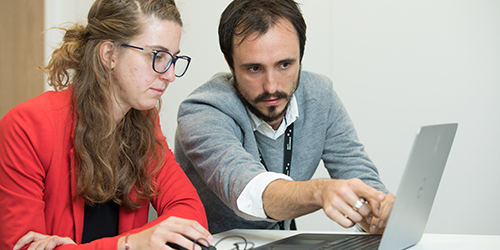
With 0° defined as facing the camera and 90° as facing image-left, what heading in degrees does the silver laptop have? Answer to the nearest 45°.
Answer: approximately 90°

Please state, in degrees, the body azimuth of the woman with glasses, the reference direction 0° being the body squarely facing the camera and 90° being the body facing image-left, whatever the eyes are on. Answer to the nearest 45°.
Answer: approximately 315°

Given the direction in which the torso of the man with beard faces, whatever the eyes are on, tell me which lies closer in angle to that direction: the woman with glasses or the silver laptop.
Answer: the silver laptop

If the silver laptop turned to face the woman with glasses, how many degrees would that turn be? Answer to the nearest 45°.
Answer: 0° — it already faces them

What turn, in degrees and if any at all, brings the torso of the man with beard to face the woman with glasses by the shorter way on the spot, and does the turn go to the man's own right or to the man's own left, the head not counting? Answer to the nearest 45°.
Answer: approximately 90° to the man's own right

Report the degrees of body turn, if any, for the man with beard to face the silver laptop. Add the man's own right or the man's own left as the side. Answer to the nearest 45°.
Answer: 0° — they already face it

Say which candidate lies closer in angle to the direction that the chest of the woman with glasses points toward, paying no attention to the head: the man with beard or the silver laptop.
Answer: the silver laptop

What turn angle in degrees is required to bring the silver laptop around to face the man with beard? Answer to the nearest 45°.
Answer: approximately 45° to its right

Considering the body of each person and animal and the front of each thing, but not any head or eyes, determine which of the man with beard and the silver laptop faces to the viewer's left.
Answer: the silver laptop

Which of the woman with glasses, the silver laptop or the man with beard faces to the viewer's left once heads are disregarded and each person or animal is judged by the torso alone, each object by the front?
the silver laptop

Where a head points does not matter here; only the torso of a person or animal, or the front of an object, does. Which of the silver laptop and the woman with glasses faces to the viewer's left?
the silver laptop
